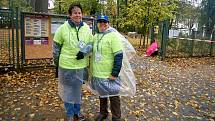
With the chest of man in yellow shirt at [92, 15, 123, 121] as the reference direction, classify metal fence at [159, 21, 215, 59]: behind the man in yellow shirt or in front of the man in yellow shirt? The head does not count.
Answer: behind

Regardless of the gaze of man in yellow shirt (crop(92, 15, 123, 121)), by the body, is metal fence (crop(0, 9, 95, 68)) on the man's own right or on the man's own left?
on the man's own right

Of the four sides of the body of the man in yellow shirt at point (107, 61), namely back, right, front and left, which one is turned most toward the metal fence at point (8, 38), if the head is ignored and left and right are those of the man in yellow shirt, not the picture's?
right

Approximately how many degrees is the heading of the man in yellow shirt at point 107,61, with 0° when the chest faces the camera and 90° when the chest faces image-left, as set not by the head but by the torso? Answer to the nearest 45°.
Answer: approximately 45°
